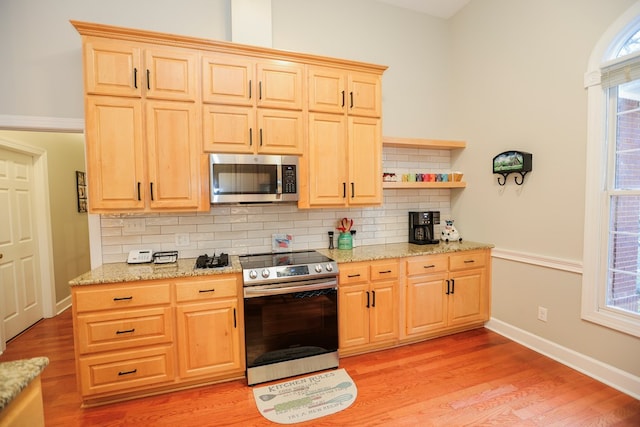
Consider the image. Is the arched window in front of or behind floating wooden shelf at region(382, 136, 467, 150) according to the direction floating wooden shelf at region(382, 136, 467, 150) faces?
in front

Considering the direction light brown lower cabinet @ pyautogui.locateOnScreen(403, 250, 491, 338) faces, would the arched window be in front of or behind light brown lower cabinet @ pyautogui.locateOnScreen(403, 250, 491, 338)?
in front

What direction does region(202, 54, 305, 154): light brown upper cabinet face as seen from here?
toward the camera

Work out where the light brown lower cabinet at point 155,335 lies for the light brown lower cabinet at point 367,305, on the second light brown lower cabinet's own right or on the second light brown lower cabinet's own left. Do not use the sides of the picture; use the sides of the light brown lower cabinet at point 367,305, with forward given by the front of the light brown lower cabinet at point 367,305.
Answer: on the second light brown lower cabinet's own right

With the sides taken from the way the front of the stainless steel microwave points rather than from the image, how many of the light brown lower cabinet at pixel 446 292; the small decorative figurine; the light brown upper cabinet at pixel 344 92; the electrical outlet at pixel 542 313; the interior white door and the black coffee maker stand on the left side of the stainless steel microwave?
5

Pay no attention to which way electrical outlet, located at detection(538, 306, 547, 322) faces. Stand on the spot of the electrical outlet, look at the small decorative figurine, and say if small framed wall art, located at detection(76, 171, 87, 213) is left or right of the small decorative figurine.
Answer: left

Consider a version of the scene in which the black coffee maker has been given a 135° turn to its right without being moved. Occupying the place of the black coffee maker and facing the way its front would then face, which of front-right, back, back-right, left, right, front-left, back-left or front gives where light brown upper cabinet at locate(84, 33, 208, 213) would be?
front-left

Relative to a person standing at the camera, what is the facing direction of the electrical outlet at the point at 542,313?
facing the viewer and to the left of the viewer

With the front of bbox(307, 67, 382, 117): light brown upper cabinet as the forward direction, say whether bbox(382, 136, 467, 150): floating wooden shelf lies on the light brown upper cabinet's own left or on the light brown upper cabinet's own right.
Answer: on the light brown upper cabinet's own left

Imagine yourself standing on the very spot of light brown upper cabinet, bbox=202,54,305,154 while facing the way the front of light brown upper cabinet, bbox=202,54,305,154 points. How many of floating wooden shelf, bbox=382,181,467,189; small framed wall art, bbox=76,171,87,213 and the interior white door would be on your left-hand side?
1

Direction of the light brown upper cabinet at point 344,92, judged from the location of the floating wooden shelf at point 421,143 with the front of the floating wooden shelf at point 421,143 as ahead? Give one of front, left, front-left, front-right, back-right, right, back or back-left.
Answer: right

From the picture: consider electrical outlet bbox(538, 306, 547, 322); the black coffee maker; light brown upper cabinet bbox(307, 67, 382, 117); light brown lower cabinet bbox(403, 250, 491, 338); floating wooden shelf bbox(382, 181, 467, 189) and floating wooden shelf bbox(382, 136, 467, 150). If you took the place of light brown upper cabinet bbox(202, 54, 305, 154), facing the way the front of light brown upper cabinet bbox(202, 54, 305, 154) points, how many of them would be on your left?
6

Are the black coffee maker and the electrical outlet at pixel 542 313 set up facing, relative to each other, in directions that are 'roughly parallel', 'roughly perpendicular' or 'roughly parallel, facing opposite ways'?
roughly perpendicular

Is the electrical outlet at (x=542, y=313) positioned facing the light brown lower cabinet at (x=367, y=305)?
yes

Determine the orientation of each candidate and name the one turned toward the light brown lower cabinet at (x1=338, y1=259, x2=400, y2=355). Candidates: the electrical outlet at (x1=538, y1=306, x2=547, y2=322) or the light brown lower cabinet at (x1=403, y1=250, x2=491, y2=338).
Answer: the electrical outlet

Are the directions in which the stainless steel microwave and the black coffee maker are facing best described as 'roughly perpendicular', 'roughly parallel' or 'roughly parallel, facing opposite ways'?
roughly parallel
